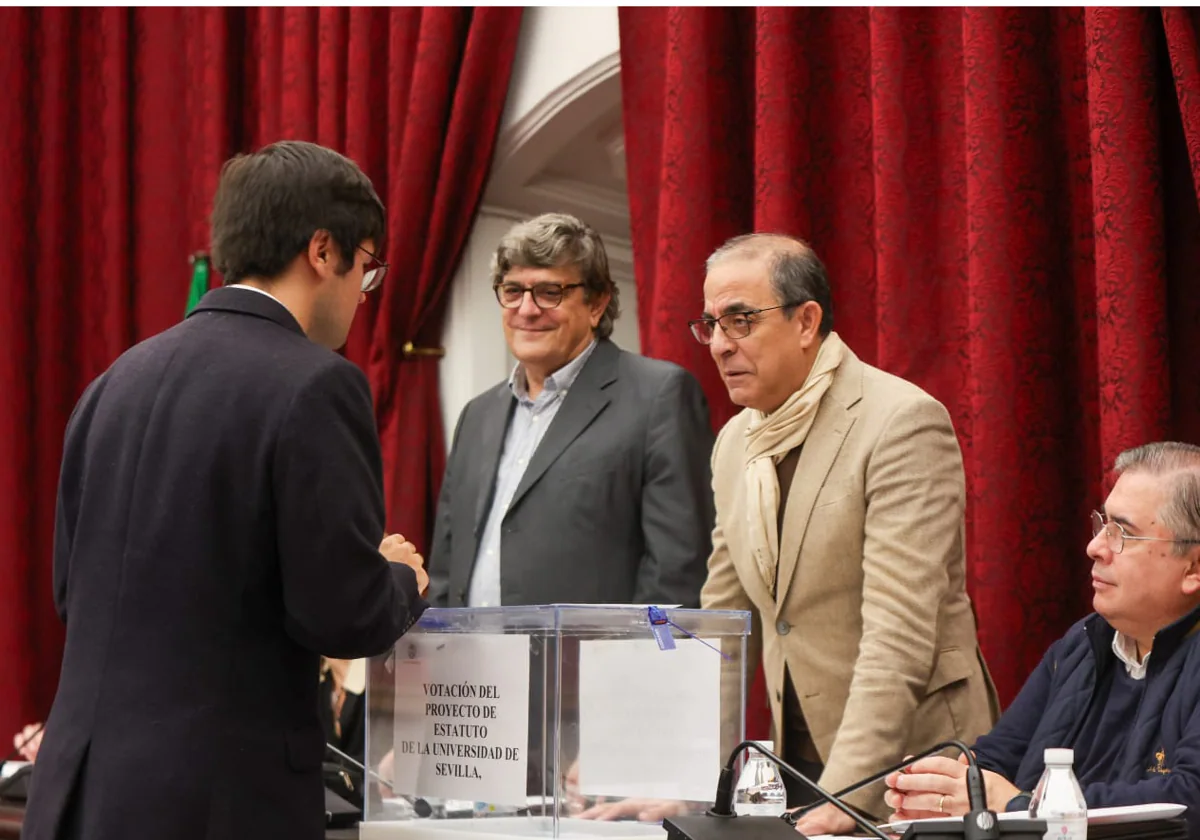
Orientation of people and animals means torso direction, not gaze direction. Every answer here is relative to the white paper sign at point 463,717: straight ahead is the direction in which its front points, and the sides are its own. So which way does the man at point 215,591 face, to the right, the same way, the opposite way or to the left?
the opposite way

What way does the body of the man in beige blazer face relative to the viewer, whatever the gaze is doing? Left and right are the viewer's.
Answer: facing the viewer and to the left of the viewer

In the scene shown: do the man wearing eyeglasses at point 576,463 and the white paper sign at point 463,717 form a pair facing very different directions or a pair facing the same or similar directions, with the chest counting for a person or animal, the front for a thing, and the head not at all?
same or similar directions

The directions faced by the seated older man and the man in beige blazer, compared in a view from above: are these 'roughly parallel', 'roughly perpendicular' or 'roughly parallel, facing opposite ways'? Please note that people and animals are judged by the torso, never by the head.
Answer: roughly parallel

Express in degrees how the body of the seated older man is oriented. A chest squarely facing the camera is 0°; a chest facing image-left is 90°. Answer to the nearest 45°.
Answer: approximately 45°

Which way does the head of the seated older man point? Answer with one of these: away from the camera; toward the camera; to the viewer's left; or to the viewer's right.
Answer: to the viewer's left

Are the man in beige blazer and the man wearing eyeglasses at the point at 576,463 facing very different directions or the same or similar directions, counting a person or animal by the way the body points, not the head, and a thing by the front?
same or similar directions

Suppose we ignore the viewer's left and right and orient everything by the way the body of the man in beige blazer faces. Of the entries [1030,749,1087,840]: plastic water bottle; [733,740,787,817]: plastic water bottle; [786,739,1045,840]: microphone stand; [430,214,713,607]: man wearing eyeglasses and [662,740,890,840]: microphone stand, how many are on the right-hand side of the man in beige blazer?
1

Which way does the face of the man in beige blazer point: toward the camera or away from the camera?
toward the camera

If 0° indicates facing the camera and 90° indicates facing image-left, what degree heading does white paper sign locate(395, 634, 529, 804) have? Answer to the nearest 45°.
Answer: approximately 45°

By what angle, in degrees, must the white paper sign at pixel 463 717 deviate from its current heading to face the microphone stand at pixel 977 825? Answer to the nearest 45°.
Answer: approximately 90° to its left

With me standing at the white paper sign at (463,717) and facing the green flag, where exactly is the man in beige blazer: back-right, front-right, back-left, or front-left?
front-right

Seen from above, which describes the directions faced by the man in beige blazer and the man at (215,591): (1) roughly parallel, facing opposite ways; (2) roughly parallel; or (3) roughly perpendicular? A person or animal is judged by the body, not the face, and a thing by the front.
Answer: roughly parallel, facing opposite ways

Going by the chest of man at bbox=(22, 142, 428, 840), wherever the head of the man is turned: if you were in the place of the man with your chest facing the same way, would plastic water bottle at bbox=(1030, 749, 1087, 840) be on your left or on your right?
on your right

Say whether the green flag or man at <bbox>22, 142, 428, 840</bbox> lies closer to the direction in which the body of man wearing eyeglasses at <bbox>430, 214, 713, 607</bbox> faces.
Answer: the man

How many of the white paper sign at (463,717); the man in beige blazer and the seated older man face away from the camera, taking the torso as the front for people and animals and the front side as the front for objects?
0

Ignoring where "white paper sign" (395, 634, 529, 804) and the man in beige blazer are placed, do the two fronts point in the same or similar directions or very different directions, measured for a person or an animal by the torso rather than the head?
same or similar directions

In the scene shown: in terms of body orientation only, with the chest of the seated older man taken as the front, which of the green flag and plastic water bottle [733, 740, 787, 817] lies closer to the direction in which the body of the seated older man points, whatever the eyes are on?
the plastic water bottle
